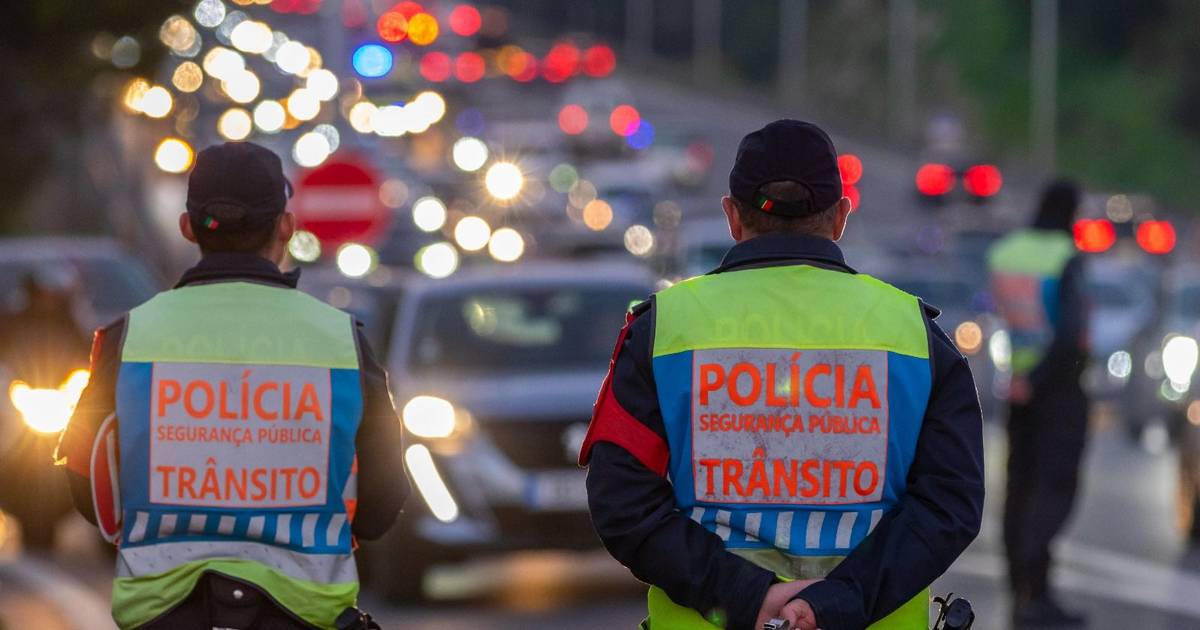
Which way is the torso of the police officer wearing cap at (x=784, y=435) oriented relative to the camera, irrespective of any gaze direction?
away from the camera

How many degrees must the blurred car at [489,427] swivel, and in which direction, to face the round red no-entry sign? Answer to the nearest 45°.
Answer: approximately 180°

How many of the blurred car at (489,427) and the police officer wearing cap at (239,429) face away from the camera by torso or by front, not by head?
1

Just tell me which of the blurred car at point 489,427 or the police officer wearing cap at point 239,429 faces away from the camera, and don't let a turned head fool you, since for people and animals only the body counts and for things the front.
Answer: the police officer wearing cap

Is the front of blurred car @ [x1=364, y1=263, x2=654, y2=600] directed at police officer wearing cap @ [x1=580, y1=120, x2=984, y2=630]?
yes

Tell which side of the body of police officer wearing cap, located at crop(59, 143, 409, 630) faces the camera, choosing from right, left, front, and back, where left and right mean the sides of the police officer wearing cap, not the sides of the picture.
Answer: back

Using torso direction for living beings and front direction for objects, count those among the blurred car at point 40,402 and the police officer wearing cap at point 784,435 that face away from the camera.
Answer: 1

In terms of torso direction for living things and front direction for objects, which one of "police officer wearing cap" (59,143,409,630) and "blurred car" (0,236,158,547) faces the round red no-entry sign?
the police officer wearing cap

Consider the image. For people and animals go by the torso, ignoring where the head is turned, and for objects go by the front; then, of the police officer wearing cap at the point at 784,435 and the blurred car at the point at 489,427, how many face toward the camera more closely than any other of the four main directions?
1

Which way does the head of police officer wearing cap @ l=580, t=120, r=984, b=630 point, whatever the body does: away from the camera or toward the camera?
away from the camera

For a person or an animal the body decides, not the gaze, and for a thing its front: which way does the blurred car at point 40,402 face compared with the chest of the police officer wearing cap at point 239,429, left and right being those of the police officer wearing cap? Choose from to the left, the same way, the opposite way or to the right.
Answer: the opposite way

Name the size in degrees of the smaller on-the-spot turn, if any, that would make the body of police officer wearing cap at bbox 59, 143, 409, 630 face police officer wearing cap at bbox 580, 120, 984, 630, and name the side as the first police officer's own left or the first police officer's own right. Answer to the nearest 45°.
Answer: approximately 135° to the first police officer's own right

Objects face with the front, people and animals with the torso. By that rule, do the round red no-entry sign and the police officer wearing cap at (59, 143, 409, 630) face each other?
yes

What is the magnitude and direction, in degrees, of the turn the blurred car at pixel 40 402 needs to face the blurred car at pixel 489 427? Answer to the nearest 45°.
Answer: approximately 45° to its left
